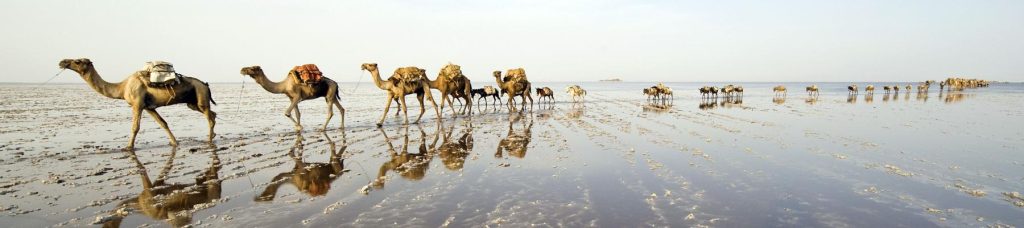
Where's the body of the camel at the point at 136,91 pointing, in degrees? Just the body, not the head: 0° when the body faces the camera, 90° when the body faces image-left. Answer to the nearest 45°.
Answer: approximately 90°

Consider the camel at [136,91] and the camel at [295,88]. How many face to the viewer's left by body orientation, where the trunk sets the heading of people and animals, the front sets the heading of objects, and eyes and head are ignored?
2

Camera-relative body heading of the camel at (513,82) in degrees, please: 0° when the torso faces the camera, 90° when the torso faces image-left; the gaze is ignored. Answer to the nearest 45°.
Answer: approximately 45°

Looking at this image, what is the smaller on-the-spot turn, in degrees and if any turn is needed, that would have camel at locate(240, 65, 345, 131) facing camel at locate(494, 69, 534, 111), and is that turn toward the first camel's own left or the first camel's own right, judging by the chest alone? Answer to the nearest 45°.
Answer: approximately 135° to the first camel's own right

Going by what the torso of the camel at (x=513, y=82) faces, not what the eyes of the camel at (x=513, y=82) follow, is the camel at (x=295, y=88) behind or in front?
in front

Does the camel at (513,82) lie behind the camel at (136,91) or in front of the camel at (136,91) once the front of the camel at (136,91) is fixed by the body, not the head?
behind

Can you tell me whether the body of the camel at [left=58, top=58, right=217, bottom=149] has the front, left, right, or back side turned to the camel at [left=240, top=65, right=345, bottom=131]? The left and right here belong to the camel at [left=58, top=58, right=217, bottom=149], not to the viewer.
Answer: back

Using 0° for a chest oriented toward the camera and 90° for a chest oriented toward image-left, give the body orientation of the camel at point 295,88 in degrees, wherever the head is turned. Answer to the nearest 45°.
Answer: approximately 90°

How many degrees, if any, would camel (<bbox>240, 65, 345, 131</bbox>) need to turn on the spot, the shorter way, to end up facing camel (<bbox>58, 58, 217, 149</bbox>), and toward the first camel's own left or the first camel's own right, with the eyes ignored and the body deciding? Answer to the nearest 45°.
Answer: approximately 45° to the first camel's own left
